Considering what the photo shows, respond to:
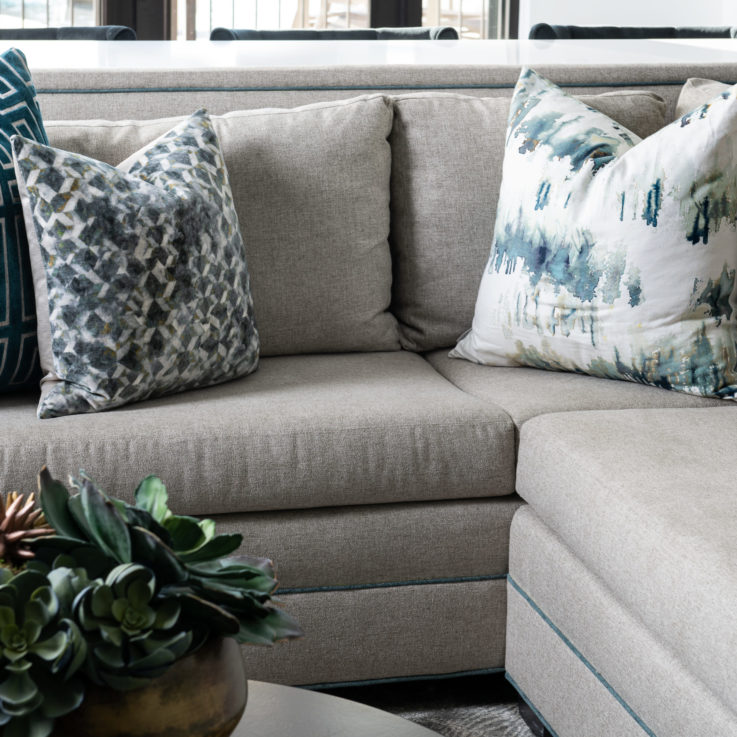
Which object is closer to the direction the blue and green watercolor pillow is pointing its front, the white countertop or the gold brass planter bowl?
the gold brass planter bowl

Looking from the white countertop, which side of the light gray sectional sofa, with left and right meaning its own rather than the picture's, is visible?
back

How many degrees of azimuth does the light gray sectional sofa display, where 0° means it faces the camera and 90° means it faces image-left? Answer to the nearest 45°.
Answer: approximately 0°

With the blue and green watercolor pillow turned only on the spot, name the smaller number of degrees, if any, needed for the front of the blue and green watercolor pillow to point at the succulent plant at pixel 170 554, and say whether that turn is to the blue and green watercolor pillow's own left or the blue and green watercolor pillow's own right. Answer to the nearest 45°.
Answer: approximately 45° to the blue and green watercolor pillow's own left

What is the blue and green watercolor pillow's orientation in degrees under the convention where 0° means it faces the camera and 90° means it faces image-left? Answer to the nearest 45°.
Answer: approximately 45°
